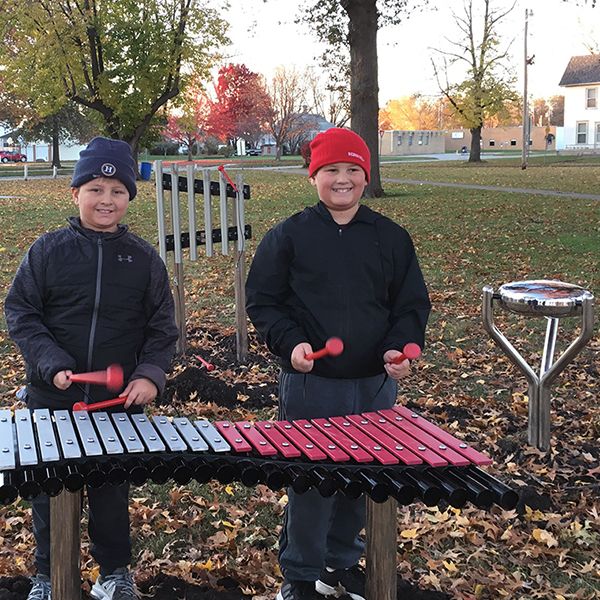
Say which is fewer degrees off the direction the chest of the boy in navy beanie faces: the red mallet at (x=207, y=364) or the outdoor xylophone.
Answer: the outdoor xylophone

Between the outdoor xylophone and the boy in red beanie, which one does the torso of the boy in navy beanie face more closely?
the outdoor xylophone

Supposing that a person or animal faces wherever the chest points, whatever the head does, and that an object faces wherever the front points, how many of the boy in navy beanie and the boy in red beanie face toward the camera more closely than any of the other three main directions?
2

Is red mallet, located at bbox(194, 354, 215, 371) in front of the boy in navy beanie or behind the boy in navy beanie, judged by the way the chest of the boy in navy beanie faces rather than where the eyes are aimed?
behind

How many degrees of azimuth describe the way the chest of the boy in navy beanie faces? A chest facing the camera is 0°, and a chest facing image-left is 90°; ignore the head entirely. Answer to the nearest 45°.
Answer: approximately 0°

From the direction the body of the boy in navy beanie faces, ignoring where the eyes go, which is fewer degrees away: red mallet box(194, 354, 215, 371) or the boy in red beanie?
the boy in red beanie

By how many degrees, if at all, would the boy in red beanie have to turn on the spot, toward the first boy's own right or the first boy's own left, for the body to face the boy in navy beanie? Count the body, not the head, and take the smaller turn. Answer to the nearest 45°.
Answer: approximately 90° to the first boy's own right

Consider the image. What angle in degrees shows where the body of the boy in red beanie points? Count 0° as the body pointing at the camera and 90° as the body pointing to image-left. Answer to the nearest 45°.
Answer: approximately 0°

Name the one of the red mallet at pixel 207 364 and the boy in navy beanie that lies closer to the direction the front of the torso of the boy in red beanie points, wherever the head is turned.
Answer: the boy in navy beanie

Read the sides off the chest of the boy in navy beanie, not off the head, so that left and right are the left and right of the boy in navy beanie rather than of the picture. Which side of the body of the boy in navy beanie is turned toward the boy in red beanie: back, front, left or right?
left
